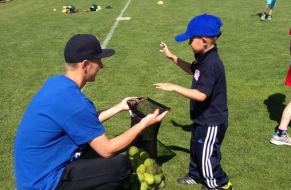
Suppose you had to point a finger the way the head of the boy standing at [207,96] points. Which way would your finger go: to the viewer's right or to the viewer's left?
to the viewer's left

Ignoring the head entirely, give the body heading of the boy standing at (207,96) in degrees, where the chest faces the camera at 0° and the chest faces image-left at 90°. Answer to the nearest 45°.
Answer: approximately 90°
